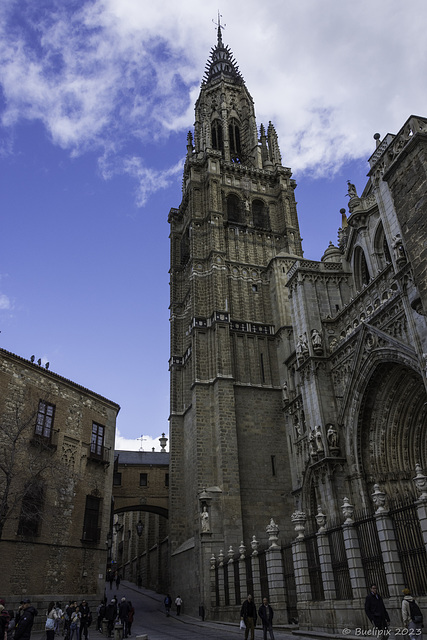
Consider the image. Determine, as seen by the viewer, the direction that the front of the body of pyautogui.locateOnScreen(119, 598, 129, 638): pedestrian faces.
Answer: away from the camera

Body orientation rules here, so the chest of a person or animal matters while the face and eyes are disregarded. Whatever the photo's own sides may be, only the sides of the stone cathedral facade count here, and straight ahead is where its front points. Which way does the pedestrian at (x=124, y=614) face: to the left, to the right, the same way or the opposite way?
to the right

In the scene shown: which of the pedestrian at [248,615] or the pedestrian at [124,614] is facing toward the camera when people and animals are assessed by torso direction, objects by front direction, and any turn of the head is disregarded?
the pedestrian at [248,615]

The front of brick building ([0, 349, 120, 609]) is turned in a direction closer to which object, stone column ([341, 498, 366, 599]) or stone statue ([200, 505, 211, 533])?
the stone column

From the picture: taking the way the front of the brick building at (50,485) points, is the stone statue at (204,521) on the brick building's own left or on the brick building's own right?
on the brick building's own left

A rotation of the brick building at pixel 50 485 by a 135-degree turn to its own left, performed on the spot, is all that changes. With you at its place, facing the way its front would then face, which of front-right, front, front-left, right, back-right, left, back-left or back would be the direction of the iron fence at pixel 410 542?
back-right

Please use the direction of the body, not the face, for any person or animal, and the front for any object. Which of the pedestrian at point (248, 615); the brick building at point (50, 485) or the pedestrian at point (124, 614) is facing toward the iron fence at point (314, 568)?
the brick building

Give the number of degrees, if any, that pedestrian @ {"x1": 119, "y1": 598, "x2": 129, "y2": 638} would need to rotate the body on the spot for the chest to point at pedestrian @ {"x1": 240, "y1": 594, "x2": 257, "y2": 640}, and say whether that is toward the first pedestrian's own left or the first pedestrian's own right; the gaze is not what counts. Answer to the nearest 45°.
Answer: approximately 135° to the first pedestrian's own right

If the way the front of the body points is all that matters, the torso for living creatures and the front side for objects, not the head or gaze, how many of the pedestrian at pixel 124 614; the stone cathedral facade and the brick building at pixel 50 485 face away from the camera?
1

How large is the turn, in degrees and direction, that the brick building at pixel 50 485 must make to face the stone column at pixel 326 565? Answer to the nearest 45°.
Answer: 0° — it already faces it

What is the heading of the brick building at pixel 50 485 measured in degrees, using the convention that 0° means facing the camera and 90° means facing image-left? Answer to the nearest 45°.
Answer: approximately 315°

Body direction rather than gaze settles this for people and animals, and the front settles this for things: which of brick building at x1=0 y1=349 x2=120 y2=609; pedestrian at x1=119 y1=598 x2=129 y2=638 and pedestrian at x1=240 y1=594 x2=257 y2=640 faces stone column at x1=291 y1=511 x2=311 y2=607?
the brick building

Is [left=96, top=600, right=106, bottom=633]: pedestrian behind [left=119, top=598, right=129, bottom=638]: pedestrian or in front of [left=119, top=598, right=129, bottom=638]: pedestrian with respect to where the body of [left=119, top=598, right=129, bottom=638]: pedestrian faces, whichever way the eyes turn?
in front

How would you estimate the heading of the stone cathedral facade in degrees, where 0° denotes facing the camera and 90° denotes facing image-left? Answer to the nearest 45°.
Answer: approximately 45°

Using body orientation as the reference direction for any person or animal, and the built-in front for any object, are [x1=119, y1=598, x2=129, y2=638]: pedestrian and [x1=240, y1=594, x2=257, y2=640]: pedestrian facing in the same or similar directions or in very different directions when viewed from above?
very different directions

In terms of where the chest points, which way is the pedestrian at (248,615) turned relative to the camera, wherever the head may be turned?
toward the camera

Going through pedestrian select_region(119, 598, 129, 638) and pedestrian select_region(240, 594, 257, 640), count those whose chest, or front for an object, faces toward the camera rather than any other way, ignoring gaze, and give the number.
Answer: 1
